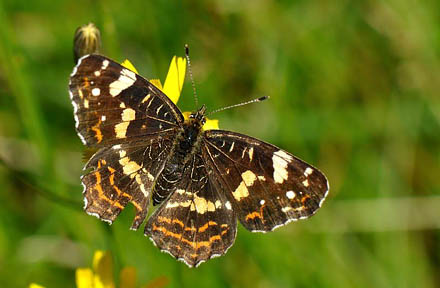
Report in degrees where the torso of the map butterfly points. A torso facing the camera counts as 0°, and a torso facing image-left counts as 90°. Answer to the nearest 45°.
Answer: approximately 225°
